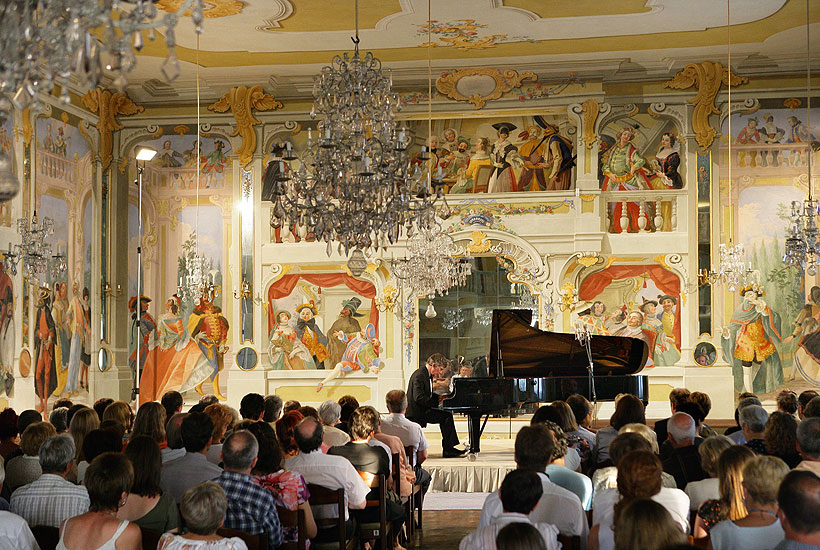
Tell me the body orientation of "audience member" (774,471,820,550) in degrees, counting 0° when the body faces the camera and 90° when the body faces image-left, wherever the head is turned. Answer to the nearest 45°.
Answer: approximately 180°

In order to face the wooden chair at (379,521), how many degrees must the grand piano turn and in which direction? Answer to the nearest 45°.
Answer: approximately 90° to its left

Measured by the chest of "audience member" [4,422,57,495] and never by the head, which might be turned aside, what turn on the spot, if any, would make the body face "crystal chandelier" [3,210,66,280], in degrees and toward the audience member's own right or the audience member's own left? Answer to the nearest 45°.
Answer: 0° — they already face it

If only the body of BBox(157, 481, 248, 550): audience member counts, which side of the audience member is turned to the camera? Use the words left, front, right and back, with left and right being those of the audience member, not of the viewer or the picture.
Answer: back

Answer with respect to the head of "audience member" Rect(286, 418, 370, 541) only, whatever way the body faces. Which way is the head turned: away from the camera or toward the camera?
away from the camera

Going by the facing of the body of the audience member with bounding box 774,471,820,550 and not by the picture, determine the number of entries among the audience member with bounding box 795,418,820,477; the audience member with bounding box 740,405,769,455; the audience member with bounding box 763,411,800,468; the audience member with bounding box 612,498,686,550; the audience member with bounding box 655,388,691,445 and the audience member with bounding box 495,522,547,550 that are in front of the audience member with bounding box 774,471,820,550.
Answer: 4

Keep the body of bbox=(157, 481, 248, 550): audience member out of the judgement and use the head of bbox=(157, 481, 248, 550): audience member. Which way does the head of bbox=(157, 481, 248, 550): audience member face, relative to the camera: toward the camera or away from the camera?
away from the camera

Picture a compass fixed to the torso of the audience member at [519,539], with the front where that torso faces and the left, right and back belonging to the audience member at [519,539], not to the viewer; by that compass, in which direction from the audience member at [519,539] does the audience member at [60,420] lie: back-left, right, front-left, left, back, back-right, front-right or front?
front-left

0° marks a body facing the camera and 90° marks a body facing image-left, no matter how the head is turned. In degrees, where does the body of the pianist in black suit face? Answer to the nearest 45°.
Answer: approximately 270°

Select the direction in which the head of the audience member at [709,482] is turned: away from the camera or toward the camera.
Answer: away from the camera

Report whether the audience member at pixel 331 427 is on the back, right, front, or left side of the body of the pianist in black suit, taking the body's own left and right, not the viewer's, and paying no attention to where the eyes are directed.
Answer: right

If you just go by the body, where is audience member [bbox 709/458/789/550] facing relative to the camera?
away from the camera

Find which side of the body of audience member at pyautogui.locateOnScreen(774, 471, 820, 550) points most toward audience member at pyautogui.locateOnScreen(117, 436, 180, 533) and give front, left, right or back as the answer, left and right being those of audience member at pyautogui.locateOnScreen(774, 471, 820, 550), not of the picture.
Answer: left

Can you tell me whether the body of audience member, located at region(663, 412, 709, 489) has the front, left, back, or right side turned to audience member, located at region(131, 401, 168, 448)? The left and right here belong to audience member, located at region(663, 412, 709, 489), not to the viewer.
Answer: left

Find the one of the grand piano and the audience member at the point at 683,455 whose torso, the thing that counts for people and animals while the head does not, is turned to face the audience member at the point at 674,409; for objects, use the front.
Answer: the audience member at the point at 683,455

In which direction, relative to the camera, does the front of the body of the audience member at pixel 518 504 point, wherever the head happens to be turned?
away from the camera

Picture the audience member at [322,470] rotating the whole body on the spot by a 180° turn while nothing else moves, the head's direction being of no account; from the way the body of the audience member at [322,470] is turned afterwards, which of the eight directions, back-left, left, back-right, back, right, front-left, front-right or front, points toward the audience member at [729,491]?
front-left

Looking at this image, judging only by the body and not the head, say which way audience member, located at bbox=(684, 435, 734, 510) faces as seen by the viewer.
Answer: away from the camera

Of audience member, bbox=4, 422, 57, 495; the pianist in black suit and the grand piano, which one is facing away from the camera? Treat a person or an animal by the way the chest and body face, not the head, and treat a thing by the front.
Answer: the audience member
